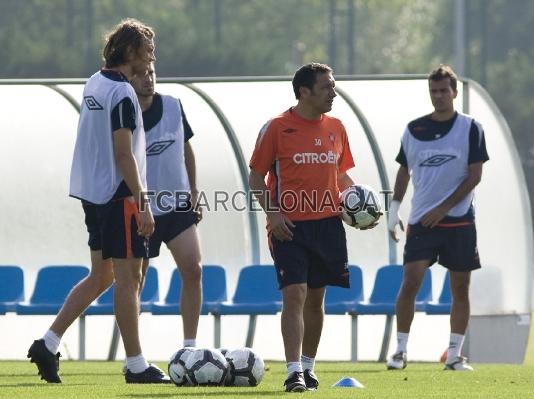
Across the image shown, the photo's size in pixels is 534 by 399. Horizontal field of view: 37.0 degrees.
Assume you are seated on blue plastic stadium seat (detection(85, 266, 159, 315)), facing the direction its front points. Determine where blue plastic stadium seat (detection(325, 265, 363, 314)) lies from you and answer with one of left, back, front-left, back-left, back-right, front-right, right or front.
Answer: back-left

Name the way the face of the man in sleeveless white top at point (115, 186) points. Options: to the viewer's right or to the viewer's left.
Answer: to the viewer's right

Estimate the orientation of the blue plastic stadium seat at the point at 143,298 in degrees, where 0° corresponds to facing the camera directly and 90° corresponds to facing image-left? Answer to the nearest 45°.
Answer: approximately 45°

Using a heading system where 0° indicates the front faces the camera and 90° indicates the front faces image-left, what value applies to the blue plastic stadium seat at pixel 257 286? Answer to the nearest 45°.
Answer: approximately 45°

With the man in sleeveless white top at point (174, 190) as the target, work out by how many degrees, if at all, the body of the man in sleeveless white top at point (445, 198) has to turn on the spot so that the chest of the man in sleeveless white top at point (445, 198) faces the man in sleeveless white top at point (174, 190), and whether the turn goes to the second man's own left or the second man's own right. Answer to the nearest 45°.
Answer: approximately 45° to the second man's own right

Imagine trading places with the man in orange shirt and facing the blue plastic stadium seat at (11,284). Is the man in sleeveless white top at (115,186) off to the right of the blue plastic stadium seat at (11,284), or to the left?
left

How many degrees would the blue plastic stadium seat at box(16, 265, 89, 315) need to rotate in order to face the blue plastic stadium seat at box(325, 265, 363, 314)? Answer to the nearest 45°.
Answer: approximately 135° to its left
